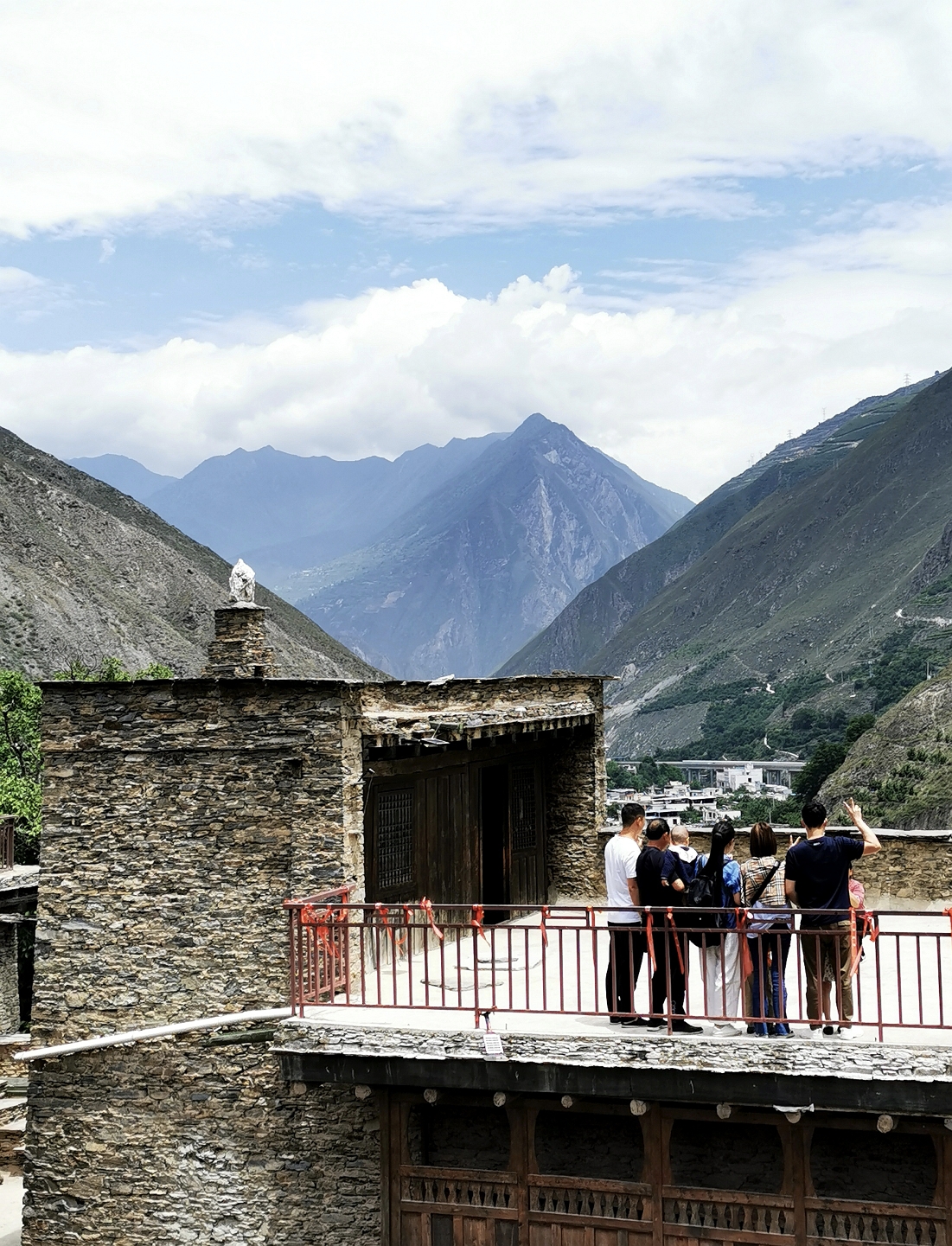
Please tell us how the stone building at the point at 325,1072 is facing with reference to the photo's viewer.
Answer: facing the viewer and to the right of the viewer

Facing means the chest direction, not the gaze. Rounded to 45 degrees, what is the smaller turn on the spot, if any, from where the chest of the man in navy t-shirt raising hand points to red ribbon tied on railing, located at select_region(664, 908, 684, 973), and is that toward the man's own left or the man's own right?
approximately 90° to the man's own left

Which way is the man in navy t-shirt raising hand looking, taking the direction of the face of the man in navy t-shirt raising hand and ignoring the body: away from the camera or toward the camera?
away from the camera

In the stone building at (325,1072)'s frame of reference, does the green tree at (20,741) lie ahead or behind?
behind

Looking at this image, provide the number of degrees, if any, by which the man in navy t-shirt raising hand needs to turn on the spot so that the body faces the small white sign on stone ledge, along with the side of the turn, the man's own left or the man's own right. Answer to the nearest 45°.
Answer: approximately 90° to the man's own left

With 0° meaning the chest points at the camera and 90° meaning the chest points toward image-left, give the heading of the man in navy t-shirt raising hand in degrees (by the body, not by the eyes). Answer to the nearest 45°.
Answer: approximately 180°

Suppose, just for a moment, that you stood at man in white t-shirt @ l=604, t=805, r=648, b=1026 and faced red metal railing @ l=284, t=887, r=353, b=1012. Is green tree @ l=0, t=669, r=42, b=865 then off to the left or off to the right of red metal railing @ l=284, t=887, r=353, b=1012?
right
